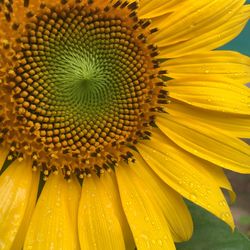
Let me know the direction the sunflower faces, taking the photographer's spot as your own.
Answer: facing the viewer
